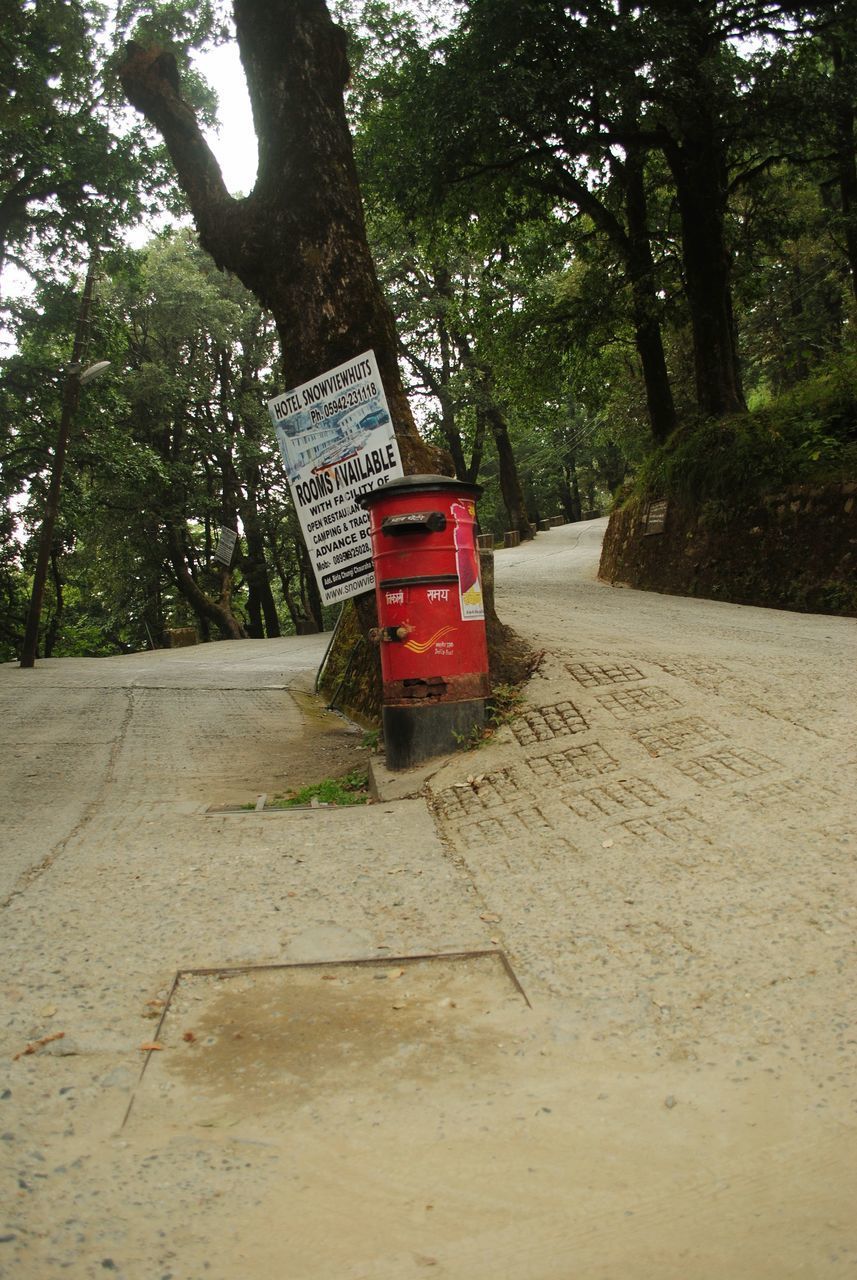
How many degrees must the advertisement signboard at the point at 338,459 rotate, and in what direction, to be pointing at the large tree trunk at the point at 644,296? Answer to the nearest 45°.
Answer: approximately 135° to its left

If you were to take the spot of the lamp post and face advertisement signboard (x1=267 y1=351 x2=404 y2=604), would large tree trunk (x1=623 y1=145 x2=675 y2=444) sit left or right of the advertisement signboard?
left

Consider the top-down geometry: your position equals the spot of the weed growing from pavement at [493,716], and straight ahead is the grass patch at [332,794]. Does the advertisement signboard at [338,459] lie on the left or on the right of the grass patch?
right

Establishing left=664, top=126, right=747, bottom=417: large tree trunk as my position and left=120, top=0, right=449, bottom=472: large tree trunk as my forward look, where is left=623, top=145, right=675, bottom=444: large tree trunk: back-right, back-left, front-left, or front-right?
back-right

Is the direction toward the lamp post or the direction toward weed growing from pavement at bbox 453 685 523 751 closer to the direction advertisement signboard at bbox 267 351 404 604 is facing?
the weed growing from pavement

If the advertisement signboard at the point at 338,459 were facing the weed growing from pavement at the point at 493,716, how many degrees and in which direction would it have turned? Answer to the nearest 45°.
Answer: approximately 45° to its left
